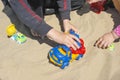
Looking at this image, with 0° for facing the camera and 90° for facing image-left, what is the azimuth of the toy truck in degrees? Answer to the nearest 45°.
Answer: approximately 45°
